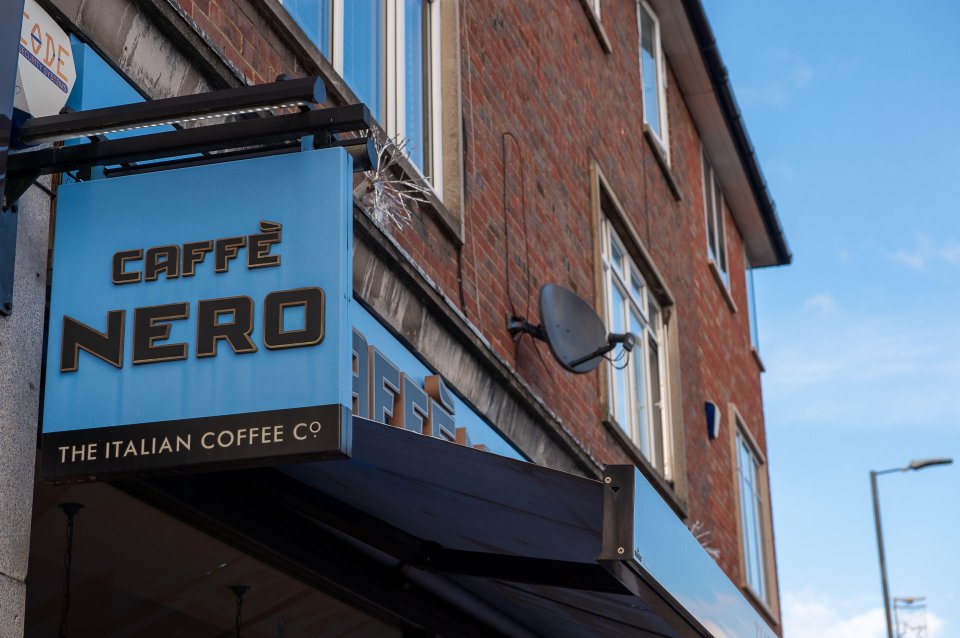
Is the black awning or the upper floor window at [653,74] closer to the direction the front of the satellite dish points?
the black awning

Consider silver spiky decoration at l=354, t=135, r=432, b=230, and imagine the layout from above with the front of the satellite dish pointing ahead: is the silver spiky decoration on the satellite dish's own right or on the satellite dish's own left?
on the satellite dish's own right

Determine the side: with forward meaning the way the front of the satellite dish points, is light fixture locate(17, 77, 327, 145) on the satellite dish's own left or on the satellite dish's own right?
on the satellite dish's own right

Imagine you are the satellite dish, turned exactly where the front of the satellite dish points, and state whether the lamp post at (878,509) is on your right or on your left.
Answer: on your left

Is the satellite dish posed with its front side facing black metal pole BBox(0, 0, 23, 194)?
no

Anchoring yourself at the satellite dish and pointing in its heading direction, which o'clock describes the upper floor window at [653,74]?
The upper floor window is roughly at 8 o'clock from the satellite dish.

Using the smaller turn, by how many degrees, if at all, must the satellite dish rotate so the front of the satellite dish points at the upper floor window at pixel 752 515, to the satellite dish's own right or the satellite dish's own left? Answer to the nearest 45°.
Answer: approximately 135° to the satellite dish's own left

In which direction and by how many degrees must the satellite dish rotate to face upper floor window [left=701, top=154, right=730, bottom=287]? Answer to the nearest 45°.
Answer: approximately 135° to its left

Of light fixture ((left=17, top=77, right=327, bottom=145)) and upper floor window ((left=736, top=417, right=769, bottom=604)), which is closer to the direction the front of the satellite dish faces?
the light fixture

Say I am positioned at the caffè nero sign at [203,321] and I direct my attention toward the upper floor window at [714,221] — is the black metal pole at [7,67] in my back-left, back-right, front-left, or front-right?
back-left
